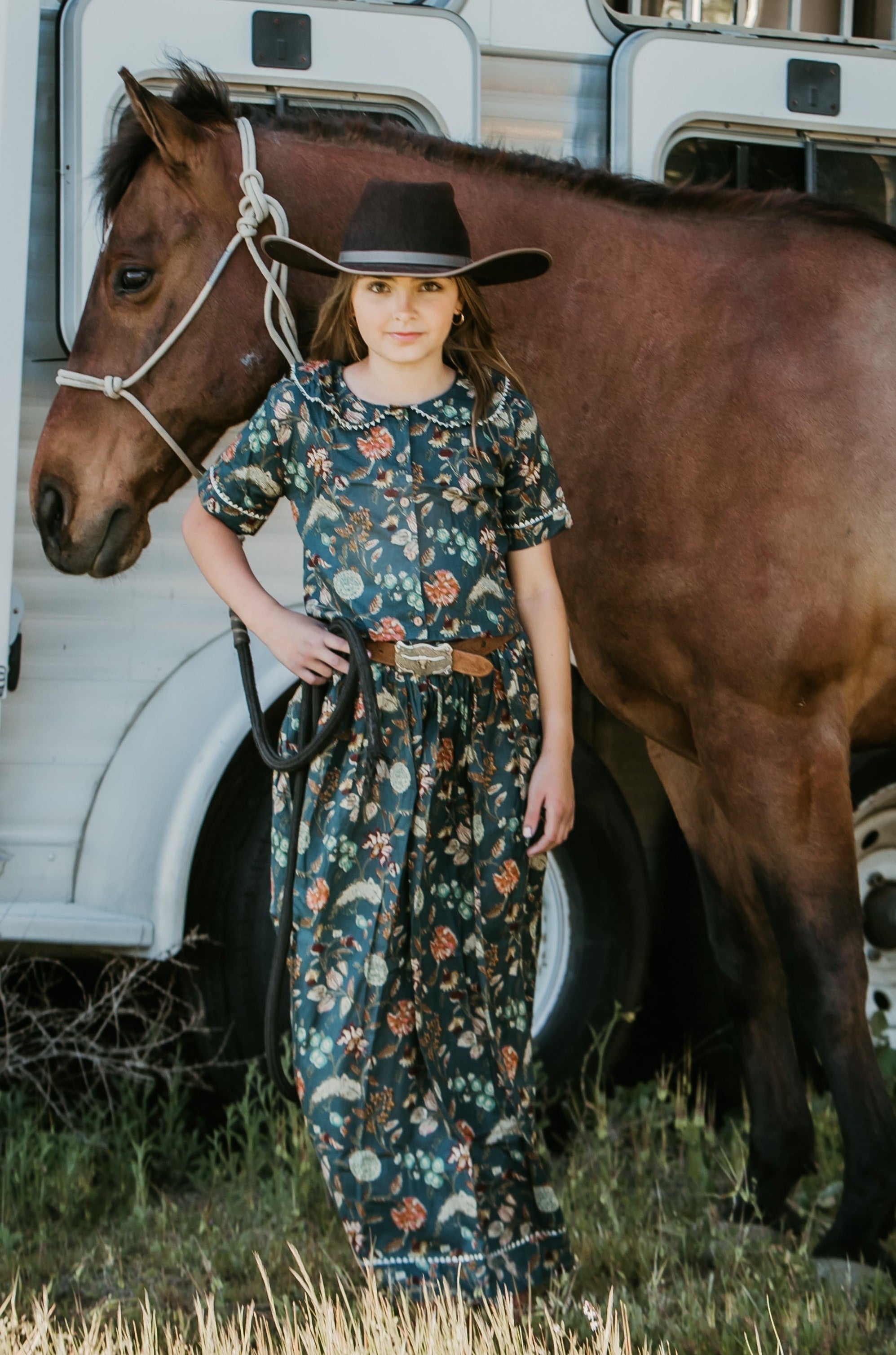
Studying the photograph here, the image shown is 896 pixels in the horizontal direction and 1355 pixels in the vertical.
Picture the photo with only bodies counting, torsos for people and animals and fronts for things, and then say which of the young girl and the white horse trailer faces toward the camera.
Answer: the young girl

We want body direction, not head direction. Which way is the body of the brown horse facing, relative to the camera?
to the viewer's left

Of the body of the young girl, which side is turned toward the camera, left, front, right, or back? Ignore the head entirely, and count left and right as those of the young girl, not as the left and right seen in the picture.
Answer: front

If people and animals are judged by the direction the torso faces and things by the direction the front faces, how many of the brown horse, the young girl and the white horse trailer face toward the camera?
1

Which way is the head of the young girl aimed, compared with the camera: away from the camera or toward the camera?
toward the camera
